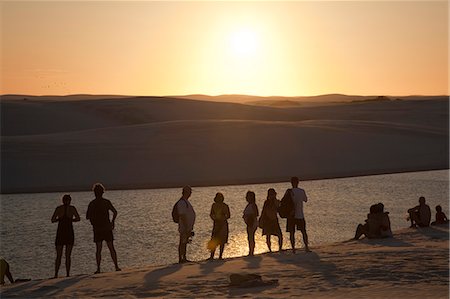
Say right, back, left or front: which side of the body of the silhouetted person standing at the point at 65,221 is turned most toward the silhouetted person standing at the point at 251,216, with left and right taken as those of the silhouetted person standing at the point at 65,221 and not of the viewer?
right

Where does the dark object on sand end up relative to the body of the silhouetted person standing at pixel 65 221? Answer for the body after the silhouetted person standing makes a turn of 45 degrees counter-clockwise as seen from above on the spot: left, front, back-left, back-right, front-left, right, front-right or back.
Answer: back

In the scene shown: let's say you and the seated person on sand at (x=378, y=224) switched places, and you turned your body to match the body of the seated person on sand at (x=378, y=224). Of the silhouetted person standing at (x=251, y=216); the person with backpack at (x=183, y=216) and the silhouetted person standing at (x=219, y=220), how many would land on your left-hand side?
3

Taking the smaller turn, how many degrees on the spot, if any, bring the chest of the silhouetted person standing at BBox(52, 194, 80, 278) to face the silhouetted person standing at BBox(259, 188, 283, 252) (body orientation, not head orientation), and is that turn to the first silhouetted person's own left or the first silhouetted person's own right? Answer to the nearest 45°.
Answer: approximately 90° to the first silhouetted person's own right

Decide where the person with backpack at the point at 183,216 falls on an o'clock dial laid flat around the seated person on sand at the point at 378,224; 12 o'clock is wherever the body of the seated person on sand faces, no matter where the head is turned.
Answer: The person with backpack is roughly at 9 o'clock from the seated person on sand.

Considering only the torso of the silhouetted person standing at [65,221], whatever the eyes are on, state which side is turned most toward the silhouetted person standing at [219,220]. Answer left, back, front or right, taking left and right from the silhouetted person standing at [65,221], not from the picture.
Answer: right

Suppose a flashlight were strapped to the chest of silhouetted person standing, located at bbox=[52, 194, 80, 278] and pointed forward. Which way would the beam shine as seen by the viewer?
away from the camera

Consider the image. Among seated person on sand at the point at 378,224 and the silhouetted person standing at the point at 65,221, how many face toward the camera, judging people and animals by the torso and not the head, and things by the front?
0

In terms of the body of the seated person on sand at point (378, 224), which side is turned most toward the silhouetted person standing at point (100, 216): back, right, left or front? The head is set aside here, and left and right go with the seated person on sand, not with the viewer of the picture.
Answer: left

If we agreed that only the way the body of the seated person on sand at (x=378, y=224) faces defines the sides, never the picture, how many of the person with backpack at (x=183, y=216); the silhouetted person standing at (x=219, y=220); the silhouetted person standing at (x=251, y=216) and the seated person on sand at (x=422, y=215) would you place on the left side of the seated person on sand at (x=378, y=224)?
3

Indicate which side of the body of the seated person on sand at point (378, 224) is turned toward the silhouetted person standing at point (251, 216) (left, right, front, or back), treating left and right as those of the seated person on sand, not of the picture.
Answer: left
